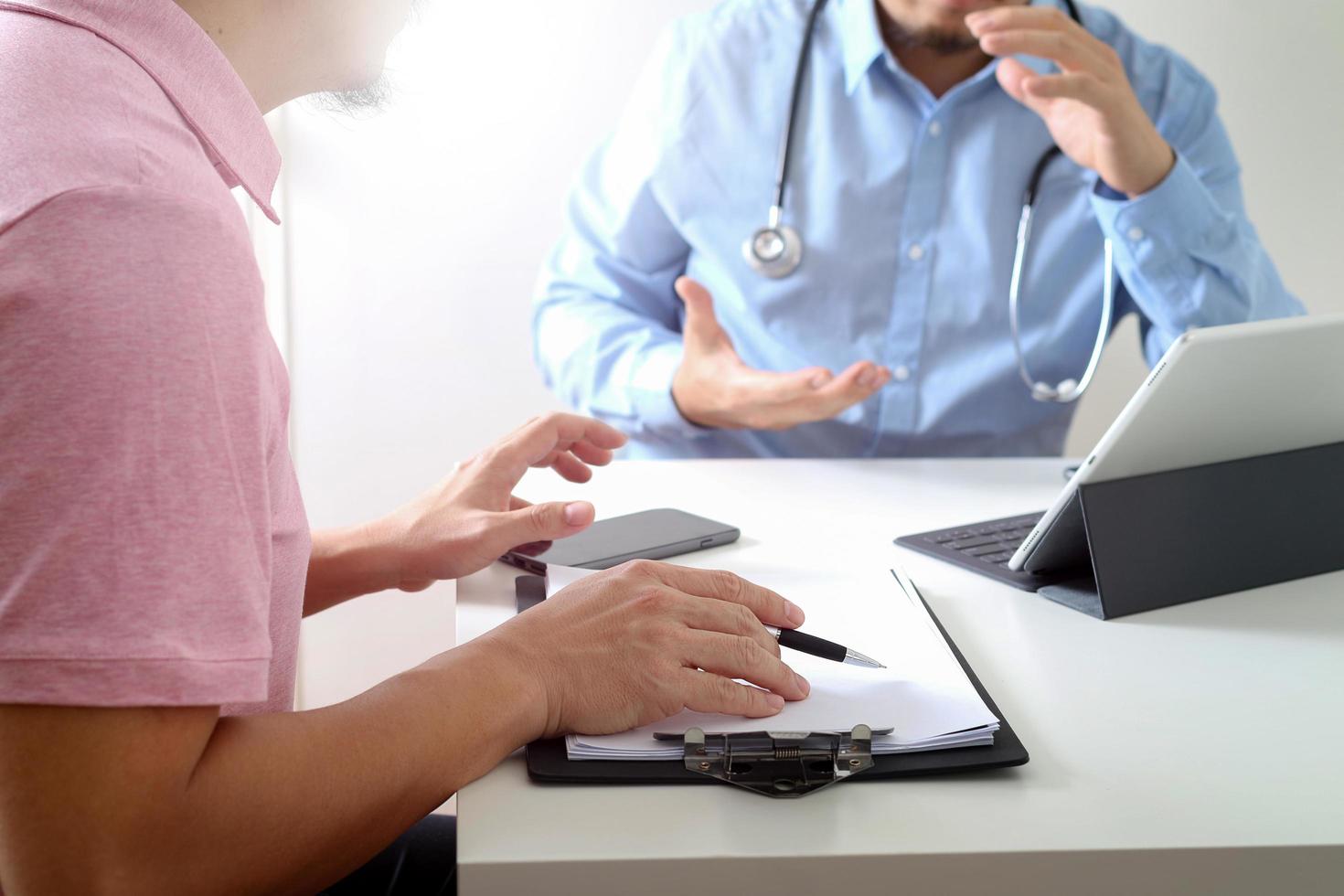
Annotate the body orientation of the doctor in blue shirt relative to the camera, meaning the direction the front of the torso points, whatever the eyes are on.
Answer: toward the camera

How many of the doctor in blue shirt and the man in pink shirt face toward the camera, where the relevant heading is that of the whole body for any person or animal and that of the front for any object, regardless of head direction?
1

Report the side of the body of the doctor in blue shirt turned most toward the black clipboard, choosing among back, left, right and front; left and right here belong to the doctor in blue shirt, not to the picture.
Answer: front

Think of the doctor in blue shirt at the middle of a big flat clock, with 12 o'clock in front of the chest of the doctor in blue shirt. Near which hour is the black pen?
The black pen is roughly at 12 o'clock from the doctor in blue shirt.

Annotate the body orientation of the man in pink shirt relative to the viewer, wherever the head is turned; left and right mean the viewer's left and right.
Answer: facing to the right of the viewer

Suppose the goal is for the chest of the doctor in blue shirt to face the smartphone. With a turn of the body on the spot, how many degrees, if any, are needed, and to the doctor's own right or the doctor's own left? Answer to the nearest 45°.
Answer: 0° — they already face it

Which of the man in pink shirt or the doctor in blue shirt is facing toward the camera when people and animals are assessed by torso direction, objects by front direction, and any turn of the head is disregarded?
the doctor in blue shirt

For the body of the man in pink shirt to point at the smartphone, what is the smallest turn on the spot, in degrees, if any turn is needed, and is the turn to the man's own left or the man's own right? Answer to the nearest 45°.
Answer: approximately 45° to the man's own left

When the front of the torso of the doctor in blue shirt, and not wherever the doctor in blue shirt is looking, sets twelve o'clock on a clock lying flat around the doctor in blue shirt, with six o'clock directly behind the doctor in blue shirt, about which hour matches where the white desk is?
The white desk is roughly at 12 o'clock from the doctor in blue shirt.

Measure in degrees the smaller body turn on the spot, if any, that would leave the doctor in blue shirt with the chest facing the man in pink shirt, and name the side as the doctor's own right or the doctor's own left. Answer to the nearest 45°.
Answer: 0° — they already face them
